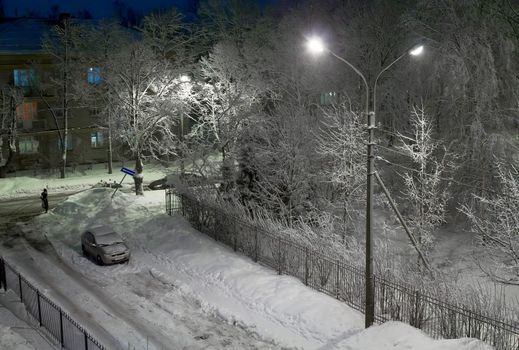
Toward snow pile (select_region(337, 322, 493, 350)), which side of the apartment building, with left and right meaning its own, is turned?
front

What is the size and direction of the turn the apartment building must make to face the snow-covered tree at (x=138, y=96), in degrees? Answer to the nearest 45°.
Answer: approximately 45° to its left

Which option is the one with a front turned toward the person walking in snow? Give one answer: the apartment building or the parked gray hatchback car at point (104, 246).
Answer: the apartment building

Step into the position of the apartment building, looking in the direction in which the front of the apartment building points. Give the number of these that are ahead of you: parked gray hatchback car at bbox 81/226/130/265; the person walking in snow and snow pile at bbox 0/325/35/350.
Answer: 3

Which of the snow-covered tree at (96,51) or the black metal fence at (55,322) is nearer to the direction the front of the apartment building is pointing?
the black metal fence

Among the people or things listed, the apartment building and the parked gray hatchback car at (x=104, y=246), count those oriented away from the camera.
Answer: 0

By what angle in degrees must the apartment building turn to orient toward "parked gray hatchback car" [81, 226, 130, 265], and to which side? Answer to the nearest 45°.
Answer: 0° — it already faces it
